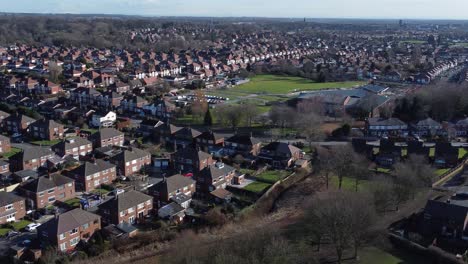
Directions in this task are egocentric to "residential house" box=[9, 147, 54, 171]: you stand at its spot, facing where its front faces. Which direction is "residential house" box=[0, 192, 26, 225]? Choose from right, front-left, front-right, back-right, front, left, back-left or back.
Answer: front-right

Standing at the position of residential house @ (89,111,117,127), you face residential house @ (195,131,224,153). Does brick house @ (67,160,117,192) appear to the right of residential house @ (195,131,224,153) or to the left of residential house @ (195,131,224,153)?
right

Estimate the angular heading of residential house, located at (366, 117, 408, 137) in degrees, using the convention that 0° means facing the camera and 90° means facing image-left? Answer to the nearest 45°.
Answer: approximately 0°

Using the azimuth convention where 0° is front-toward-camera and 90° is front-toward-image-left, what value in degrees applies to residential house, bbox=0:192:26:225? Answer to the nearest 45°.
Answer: approximately 315°

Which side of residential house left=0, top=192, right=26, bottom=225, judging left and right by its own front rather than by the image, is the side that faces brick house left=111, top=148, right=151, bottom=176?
left

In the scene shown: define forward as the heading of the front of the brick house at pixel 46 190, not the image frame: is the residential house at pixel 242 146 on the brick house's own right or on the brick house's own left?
on the brick house's own left

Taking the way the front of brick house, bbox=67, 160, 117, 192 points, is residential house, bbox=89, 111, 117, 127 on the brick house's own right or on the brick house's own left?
on the brick house's own left
